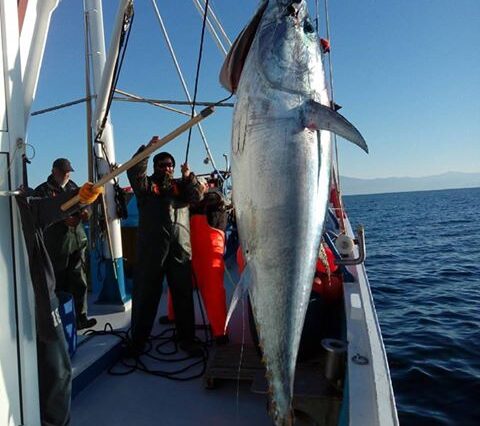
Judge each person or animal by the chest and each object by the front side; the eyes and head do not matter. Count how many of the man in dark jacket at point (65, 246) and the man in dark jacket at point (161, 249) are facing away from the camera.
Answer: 0

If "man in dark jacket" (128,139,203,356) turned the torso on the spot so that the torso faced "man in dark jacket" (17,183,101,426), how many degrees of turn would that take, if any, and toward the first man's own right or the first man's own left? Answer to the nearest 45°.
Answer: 0° — they already face them

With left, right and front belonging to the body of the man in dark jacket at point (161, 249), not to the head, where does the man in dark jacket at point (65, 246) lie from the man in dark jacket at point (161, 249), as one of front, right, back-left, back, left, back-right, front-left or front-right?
back-right

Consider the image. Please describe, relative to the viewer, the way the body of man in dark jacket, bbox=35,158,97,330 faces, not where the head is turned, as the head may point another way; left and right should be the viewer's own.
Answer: facing the viewer and to the right of the viewer

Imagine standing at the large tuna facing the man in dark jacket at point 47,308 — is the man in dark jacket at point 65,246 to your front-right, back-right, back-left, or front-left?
front-right

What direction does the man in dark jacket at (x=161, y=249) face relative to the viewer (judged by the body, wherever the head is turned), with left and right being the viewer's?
facing the viewer

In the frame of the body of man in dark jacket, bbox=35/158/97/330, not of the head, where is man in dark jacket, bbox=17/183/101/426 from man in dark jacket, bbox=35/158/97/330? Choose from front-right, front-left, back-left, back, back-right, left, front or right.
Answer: front-right

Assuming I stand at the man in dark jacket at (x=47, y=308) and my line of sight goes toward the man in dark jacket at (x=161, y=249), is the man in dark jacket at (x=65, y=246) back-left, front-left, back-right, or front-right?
front-left

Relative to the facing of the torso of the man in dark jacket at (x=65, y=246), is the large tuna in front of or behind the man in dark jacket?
in front
